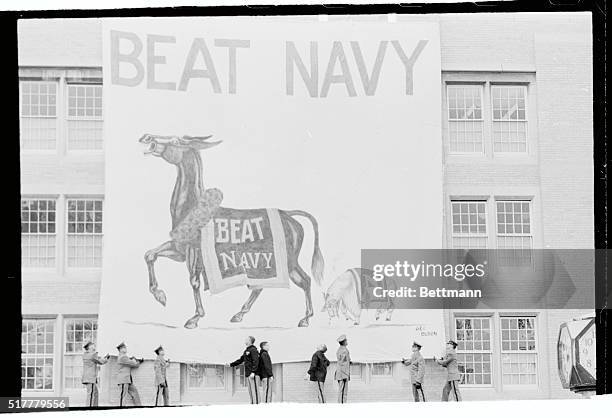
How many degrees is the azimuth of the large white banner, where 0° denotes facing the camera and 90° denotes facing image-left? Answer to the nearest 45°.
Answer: approximately 0°

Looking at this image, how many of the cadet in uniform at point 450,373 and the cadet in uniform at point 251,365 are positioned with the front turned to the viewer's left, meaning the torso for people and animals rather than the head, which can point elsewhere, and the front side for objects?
2

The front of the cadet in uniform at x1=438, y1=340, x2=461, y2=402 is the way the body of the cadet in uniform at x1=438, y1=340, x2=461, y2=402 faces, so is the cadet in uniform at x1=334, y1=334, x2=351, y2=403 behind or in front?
in front

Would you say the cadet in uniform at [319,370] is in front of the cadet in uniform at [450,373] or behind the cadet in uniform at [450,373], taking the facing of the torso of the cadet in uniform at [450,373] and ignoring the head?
in front

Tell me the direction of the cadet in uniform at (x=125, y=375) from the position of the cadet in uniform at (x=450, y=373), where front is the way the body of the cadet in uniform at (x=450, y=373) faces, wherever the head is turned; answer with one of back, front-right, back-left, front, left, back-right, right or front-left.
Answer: front

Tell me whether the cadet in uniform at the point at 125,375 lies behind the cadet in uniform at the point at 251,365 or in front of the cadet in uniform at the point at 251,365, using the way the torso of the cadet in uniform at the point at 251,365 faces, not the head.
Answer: in front

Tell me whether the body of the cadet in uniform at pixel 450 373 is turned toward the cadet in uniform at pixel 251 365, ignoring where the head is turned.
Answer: yes

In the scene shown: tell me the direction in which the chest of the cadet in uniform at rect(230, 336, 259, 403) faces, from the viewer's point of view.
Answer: to the viewer's left

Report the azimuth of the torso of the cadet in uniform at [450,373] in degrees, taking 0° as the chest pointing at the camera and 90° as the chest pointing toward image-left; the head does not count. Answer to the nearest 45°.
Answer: approximately 90°
